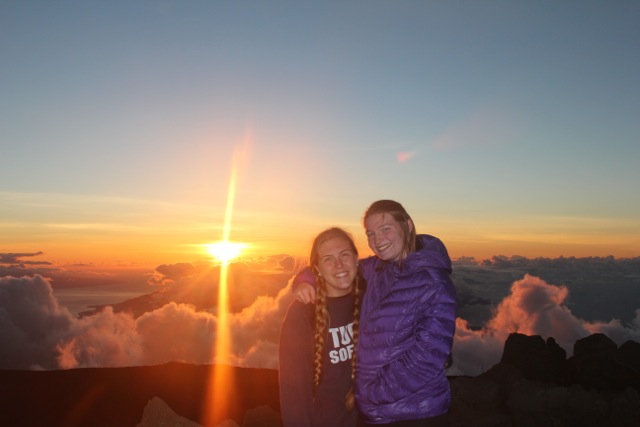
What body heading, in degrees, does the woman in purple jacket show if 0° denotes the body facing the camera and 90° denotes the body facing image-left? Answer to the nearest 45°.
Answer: approximately 45°

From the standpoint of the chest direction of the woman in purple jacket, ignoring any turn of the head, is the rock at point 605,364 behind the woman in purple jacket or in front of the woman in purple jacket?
behind

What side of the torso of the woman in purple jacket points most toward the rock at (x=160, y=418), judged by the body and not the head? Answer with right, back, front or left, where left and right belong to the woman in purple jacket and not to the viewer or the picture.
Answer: right

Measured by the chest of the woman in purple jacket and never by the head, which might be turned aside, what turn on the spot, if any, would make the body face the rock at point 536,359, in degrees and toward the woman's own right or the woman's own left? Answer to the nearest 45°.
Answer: approximately 135° to the woman's own right

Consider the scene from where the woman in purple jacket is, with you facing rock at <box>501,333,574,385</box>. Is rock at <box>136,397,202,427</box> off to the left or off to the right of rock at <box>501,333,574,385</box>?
left
